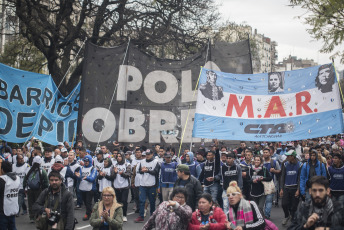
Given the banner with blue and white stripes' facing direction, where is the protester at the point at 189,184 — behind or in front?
in front

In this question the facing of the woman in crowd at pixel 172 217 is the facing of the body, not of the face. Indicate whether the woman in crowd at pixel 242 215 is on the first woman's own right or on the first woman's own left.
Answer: on the first woman's own left

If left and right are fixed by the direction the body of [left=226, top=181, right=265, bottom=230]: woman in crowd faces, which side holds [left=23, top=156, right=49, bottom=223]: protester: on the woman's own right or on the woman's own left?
on the woman's own right

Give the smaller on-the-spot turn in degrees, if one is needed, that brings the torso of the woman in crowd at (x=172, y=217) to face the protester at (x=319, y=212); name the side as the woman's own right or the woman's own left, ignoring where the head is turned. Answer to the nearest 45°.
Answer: approximately 45° to the woman's own left

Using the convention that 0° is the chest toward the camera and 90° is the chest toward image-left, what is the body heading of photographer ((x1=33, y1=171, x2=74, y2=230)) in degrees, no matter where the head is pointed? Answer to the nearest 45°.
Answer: approximately 0°

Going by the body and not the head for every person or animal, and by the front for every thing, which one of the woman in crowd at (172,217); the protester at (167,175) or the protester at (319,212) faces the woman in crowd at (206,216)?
the protester at (167,175)
